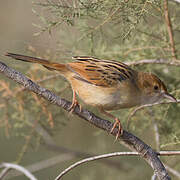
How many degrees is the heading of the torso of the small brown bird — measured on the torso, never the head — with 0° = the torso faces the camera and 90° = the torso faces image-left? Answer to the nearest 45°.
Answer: approximately 270°
